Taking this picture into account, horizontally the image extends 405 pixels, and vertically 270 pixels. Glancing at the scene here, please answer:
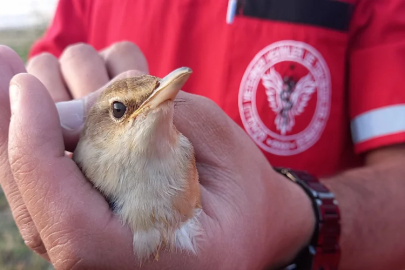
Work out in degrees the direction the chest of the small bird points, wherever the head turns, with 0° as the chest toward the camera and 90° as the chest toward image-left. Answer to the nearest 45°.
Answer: approximately 315°
